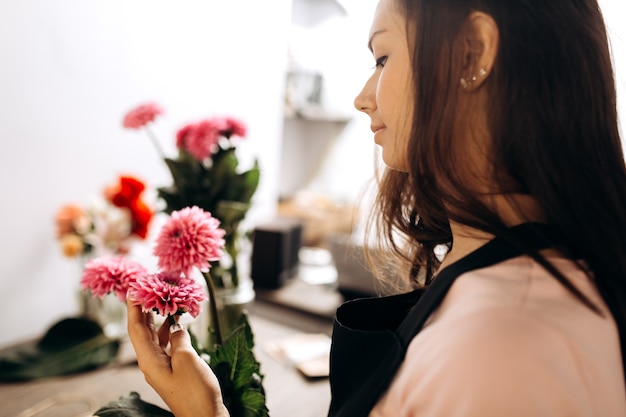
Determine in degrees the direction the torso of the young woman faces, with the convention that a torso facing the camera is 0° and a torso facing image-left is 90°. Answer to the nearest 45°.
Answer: approximately 90°

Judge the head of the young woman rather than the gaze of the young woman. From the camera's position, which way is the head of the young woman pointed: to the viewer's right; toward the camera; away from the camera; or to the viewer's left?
to the viewer's left

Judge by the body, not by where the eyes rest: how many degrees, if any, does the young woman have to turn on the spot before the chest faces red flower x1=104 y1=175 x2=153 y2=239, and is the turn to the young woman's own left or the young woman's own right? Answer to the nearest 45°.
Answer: approximately 45° to the young woman's own right
